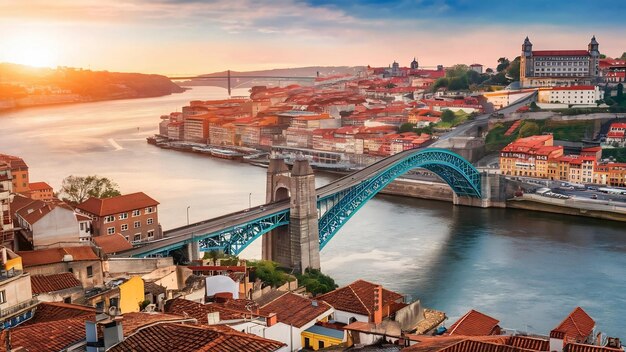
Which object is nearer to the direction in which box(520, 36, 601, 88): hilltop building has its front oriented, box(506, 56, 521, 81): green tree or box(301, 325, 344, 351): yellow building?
the yellow building

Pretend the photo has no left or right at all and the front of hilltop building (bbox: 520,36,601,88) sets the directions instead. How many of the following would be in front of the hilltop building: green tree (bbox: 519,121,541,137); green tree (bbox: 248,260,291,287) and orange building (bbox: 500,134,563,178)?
3

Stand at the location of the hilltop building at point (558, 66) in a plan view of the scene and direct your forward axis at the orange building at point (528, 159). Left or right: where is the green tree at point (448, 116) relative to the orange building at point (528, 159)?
right

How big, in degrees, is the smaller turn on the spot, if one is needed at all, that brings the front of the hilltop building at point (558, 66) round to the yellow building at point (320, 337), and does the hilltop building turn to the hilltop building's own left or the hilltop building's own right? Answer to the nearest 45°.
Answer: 0° — it already faces it

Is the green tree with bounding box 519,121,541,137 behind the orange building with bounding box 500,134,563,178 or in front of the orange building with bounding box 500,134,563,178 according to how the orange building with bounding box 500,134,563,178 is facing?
behind

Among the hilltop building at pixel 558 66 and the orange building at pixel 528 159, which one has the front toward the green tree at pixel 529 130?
the hilltop building

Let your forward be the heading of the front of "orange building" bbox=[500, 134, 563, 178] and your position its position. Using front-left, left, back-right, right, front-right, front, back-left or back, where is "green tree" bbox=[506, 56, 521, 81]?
back

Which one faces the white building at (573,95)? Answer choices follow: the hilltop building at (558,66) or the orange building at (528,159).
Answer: the hilltop building

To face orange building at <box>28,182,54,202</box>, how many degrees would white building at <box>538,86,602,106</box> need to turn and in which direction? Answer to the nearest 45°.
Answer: approximately 45° to its right
